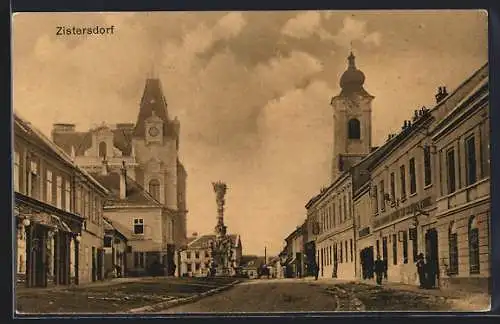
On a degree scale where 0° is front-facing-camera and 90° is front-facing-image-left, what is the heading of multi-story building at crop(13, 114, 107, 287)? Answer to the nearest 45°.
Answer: approximately 315°

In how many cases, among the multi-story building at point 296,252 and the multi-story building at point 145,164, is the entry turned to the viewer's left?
1

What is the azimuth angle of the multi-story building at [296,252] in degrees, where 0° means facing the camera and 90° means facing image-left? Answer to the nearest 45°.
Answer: approximately 90°

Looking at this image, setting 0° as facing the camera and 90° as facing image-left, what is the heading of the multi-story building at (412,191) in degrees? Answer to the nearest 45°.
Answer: approximately 45°

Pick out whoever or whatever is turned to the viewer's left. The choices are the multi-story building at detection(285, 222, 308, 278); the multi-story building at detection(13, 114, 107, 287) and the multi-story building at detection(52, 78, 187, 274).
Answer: the multi-story building at detection(285, 222, 308, 278)

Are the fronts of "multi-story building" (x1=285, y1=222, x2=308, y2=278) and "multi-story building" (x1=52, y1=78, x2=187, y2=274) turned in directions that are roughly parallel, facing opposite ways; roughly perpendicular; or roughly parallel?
roughly perpendicular

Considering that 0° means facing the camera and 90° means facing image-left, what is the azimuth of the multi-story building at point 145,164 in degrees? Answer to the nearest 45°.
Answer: approximately 0°
